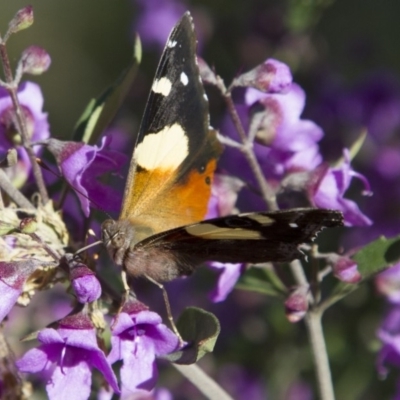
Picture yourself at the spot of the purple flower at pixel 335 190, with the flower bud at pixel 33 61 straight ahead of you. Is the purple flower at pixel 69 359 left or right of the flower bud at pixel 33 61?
left

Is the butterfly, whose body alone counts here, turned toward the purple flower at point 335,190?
no

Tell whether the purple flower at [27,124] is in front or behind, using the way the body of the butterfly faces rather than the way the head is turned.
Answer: in front

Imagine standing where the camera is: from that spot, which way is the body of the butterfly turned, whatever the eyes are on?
to the viewer's left

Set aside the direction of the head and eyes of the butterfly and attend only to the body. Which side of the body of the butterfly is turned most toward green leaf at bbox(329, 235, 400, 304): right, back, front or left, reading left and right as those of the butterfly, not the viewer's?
back

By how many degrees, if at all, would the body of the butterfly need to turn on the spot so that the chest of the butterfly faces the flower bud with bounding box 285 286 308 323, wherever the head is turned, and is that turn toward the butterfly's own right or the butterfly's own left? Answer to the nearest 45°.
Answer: approximately 135° to the butterfly's own left

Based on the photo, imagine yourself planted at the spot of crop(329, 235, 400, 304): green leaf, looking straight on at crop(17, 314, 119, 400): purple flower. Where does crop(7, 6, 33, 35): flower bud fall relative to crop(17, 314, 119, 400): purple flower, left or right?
right
